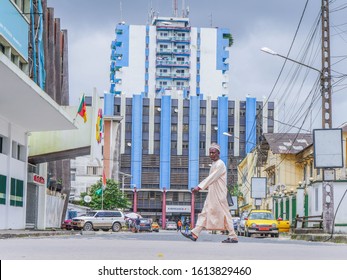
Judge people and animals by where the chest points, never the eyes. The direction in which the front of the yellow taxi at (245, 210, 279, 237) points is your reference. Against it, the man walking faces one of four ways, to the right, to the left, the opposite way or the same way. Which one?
to the right

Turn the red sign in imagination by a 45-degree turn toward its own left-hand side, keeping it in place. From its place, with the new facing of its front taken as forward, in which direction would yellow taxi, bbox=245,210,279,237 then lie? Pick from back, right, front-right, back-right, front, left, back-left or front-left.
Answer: front

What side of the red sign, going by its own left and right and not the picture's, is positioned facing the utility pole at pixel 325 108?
front

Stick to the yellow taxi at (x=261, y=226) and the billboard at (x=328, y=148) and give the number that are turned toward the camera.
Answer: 2

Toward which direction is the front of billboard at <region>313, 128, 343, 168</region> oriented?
toward the camera

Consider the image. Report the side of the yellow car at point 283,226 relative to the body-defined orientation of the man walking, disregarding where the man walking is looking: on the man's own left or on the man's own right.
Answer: on the man's own right

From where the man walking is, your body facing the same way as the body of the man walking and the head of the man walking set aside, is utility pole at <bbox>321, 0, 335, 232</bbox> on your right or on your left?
on your right

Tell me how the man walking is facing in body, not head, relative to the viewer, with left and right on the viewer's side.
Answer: facing to the left of the viewer

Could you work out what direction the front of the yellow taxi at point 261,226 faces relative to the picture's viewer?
facing the viewer

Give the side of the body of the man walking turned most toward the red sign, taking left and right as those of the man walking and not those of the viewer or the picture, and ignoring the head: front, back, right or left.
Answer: right

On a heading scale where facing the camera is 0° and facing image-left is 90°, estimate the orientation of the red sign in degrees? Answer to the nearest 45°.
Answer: approximately 315°
